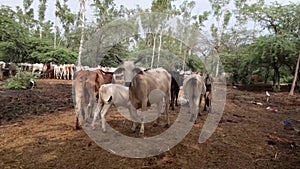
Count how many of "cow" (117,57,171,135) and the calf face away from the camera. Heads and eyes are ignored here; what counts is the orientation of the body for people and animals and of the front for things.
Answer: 0

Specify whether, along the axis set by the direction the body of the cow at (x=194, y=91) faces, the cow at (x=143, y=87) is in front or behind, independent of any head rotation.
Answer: behind

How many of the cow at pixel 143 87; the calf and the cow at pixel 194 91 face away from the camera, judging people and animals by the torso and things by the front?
1

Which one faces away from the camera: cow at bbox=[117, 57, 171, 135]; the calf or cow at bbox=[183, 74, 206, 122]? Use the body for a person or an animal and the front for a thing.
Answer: cow at bbox=[183, 74, 206, 122]

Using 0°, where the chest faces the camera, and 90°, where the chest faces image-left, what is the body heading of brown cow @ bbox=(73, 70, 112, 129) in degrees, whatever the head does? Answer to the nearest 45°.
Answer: approximately 225°

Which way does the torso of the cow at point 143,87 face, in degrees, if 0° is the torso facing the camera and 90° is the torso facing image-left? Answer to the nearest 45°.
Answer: approximately 45°

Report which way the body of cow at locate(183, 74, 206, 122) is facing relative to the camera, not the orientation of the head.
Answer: away from the camera

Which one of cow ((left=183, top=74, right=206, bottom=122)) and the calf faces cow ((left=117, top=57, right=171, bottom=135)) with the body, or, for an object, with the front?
the calf

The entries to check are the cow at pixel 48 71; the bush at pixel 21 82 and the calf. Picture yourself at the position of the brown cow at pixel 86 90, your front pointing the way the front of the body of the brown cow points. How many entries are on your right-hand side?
1

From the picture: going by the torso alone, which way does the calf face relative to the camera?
to the viewer's right

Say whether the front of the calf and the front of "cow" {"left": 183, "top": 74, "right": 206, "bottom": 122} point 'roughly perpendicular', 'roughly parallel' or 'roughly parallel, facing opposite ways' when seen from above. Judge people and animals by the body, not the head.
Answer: roughly perpendicular

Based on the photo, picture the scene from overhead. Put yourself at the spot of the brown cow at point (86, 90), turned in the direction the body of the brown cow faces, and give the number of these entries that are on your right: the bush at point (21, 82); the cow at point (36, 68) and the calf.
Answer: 1

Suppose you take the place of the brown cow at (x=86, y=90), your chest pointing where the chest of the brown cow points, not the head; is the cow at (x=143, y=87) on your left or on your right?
on your right
